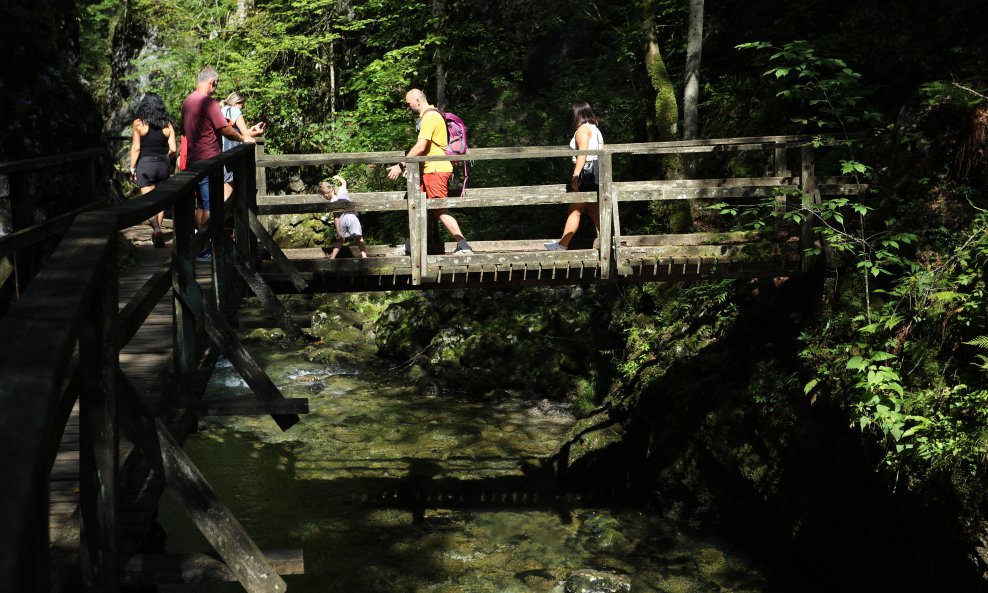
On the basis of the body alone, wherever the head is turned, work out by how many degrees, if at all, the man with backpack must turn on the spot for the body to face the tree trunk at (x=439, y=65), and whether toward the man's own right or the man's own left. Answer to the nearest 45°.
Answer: approximately 90° to the man's own right

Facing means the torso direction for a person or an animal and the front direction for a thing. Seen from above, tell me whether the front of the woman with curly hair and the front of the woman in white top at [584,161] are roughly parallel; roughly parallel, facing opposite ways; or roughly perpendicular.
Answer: roughly perpendicular

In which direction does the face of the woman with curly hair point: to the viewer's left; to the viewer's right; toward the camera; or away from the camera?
away from the camera

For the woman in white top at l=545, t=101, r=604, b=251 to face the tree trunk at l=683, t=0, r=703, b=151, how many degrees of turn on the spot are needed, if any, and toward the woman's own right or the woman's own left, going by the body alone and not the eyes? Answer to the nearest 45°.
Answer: approximately 90° to the woman's own right

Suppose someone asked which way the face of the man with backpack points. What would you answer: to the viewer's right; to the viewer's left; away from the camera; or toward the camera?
to the viewer's left

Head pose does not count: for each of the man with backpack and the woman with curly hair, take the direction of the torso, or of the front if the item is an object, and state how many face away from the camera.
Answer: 1

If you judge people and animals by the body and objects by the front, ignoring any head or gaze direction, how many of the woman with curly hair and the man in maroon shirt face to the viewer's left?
0

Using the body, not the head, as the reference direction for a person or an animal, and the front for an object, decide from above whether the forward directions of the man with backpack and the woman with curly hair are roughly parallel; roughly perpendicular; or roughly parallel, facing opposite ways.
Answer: roughly perpendicular

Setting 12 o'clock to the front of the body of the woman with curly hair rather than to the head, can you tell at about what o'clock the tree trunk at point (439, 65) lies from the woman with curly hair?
The tree trunk is roughly at 1 o'clock from the woman with curly hair.

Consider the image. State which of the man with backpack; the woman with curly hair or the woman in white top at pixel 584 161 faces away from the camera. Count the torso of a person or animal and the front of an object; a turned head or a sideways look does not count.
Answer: the woman with curly hair

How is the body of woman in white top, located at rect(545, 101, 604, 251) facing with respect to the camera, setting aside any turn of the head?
to the viewer's left

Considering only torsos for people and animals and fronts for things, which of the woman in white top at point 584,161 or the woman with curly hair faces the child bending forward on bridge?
the woman in white top

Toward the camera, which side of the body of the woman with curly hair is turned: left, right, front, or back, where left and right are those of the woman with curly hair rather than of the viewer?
back

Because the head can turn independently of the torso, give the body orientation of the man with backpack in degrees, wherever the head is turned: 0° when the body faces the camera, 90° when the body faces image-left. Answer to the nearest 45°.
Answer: approximately 90°
